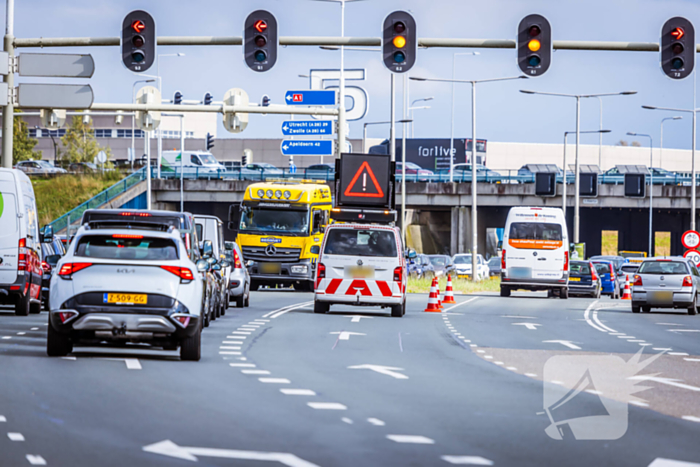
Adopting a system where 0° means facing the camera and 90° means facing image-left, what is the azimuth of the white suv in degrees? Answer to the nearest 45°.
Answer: approximately 180°

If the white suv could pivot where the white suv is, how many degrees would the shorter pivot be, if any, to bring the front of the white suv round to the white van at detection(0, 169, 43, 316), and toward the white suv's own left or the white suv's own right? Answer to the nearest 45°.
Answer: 0° — it already faces it

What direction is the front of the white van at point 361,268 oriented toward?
away from the camera

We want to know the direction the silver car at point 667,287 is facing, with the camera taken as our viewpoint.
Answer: facing away from the viewer

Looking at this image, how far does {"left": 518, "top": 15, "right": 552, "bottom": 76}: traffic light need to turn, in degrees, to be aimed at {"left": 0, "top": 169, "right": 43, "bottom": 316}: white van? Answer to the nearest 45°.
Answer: approximately 90° to its right

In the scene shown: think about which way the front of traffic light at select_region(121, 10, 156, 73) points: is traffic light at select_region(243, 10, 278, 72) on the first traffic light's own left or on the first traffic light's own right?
on the first traffic light's own left

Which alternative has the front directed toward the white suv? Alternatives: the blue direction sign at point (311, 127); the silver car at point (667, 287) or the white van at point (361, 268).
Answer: the blue direction sign

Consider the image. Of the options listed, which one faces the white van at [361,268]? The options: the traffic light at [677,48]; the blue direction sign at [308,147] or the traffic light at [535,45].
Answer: the blue direction sign
